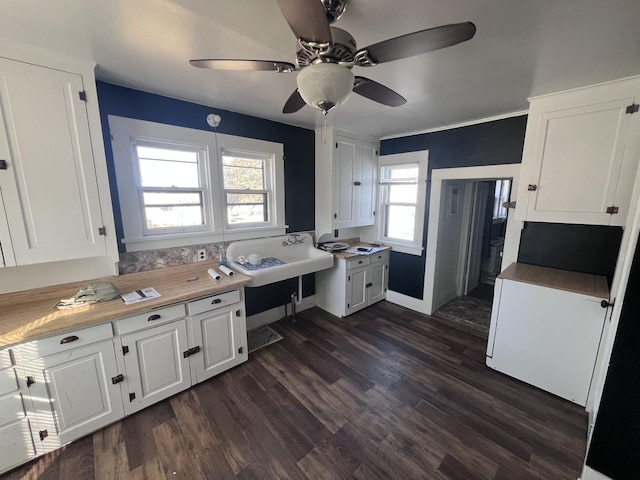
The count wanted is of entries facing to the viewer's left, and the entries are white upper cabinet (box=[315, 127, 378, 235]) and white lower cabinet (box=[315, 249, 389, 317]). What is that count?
0

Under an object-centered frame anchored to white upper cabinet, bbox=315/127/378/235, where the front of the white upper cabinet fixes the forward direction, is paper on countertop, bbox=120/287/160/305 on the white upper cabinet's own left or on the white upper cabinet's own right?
on the white upper cabinet's own right

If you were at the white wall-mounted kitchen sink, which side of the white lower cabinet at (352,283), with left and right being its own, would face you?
right

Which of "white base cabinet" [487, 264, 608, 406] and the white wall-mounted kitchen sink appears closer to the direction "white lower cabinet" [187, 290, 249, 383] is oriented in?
the white base cabinet

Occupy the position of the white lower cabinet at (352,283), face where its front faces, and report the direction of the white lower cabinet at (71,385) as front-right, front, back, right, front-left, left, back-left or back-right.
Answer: right

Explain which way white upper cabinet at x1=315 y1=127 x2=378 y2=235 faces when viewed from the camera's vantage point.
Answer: facing the viewer and to the right of the viewer

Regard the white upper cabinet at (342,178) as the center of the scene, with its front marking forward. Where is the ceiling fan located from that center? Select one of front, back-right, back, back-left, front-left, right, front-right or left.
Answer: front-right

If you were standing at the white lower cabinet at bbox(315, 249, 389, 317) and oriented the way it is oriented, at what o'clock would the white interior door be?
The white interior door is roughly at 10 o'clock from the white lower cabinet.

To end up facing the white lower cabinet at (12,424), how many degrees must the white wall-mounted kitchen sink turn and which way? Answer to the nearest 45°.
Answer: approximately 90° to its right

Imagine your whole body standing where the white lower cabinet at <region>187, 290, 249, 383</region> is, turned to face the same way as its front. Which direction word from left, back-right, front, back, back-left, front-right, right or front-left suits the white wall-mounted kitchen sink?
left

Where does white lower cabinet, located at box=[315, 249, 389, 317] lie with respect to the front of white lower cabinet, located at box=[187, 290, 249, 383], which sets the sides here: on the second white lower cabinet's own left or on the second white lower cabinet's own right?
on the second white lower cabinet's own left

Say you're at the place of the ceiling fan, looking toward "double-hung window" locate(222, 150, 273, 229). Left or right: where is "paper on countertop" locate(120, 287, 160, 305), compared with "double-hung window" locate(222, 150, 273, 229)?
left

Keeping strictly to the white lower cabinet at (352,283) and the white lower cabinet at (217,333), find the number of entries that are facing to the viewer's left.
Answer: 0

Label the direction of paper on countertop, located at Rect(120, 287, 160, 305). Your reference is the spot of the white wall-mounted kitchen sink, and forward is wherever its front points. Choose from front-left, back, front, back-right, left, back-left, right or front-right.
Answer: right
